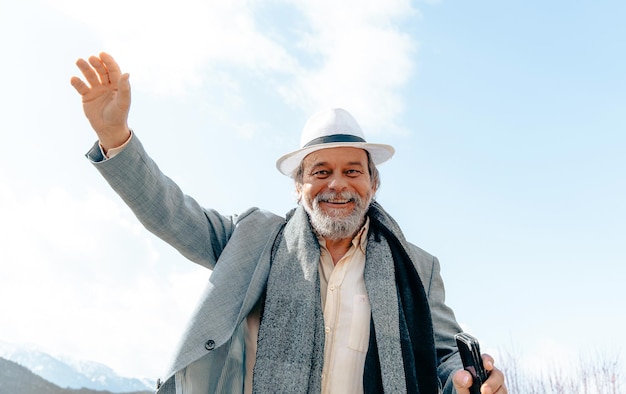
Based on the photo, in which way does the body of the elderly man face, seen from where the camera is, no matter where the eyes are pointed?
toward the camera
